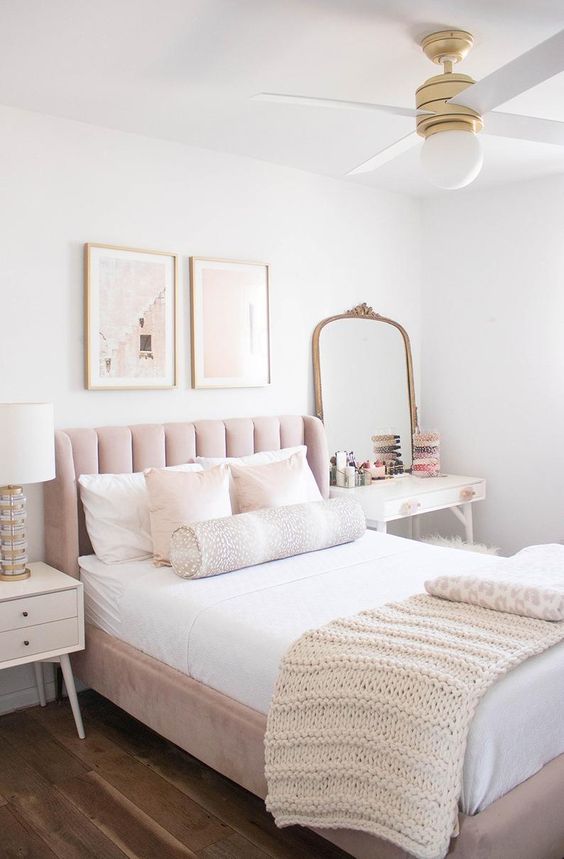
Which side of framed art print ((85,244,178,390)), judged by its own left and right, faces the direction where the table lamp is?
right

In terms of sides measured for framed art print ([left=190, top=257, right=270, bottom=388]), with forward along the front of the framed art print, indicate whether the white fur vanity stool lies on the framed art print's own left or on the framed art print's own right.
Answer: on the framed art print's own left

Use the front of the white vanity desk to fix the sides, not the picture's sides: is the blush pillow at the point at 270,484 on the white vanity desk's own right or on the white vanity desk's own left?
on the white vanity desk's own right

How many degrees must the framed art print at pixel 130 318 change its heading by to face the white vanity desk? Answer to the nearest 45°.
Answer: approximately 45° to its left

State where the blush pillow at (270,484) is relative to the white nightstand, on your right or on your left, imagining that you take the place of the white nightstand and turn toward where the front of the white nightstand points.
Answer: on your left

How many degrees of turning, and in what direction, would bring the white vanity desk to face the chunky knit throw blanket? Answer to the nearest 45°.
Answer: approximately 45° to its right

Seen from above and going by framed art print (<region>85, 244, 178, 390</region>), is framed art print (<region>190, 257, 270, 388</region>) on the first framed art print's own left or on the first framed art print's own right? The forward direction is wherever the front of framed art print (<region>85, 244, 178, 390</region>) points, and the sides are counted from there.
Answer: on the first framed art print's own left

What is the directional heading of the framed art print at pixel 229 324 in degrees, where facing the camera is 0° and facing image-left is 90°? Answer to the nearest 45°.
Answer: approximately 315°
